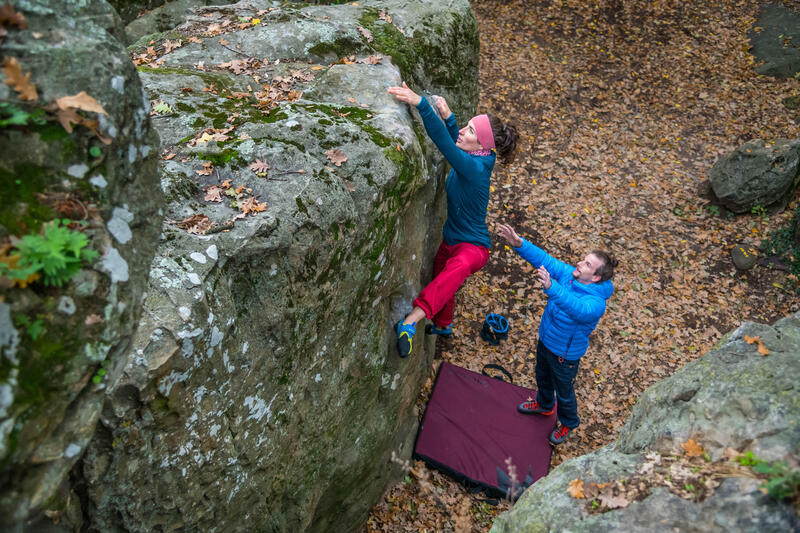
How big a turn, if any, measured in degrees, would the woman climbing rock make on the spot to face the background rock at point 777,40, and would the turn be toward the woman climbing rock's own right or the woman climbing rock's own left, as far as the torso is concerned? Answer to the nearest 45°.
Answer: approximately 135° to the woman climbing rock's own right

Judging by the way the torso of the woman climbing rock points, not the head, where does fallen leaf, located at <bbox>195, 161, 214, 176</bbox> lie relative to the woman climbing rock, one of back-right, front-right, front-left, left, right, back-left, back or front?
front-left

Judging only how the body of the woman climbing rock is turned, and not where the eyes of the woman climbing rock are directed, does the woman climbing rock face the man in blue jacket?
no

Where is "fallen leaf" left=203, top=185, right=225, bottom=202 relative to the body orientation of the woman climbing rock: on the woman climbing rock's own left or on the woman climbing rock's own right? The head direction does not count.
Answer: on the woman climbing rock's own left

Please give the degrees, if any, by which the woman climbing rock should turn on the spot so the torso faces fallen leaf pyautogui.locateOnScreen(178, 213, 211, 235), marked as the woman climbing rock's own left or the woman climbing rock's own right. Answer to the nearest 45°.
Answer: approximately 45° to the woman climbing rock's own left

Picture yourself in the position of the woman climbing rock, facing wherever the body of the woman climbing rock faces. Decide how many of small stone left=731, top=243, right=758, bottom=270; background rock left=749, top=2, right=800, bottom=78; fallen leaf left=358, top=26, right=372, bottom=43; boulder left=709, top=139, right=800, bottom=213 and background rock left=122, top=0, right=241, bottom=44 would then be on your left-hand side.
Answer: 0

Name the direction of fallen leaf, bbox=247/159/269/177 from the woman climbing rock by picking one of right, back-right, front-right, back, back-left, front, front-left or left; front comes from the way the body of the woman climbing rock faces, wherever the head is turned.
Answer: front-left

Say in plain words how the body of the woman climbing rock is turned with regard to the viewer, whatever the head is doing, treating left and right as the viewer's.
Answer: facing to the left of the viewer

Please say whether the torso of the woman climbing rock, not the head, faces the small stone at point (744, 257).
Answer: no

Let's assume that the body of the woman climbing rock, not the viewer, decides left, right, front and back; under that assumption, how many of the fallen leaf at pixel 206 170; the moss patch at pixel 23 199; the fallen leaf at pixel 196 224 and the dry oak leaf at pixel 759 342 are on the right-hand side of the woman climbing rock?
0

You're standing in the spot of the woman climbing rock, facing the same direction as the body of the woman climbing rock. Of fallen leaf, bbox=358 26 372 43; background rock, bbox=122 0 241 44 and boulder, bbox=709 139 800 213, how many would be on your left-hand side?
0

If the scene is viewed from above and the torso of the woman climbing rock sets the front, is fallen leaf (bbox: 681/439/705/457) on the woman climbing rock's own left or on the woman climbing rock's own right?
on the woman climbing rock's own left

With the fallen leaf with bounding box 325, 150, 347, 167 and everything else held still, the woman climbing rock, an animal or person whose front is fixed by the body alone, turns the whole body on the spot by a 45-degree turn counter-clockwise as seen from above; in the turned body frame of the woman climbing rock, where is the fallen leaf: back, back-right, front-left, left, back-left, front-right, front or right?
front

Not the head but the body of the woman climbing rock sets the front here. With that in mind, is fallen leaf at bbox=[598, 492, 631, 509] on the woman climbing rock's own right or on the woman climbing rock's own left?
on the woman climbing rock's own left
